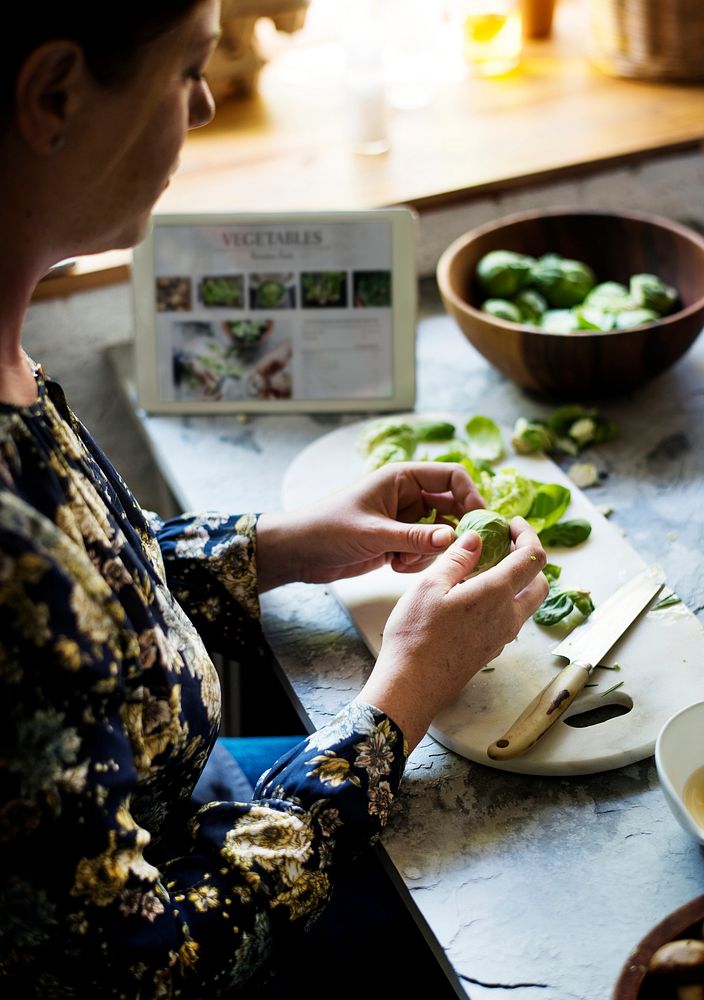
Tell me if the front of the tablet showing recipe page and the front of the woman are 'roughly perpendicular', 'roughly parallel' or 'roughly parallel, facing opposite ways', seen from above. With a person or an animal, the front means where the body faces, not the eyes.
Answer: roughly perpendicular

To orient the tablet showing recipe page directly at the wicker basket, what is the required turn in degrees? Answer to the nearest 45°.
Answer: approximately 135° to its left

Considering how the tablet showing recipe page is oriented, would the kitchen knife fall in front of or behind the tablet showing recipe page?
in front

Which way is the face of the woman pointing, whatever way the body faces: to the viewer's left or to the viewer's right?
to the viewer's right

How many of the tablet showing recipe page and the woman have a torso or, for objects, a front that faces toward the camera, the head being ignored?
1

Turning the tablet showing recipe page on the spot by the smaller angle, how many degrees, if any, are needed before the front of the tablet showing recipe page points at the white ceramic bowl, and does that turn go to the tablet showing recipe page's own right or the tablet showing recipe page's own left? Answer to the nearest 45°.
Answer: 0° — it already faces it

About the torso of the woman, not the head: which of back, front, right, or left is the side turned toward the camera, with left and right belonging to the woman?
right

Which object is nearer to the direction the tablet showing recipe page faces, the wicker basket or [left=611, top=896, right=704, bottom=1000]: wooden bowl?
the wooden bowl

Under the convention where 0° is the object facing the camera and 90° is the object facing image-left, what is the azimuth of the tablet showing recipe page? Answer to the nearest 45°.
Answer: approximately 0°
